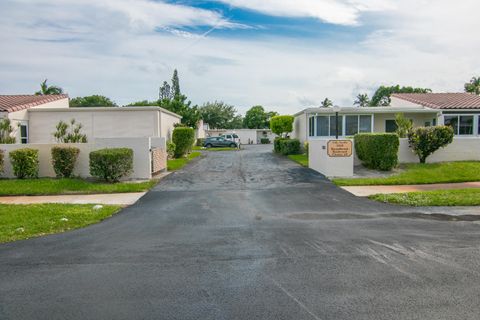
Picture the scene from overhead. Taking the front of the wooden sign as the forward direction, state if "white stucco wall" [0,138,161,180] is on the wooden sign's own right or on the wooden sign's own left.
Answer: on the wooden sign's own right

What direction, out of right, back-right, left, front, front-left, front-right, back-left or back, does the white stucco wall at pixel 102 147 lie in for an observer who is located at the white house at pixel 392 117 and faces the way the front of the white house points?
front-right

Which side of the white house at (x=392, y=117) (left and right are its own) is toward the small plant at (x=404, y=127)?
front

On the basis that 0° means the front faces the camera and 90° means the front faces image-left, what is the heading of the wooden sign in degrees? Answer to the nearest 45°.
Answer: approximately 0°

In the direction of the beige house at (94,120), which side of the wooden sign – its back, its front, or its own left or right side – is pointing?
right

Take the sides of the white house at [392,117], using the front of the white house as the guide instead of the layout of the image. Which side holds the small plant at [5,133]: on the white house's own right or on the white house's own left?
on the white house's own right

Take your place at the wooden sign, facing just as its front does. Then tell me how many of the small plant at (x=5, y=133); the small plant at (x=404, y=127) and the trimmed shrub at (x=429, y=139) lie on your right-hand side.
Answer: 1

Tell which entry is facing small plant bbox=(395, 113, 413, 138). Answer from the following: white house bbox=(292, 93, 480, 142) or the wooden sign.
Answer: the white house

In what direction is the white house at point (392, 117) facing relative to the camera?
toward the camera

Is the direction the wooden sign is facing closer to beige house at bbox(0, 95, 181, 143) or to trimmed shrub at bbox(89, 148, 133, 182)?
the trimmed shrub

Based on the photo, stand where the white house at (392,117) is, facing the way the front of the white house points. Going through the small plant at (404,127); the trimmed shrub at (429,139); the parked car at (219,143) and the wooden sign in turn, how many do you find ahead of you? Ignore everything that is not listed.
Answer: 3

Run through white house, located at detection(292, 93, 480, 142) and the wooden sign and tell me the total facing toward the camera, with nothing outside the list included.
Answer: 2

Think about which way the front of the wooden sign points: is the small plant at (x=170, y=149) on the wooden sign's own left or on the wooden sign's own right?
on the wooden sign's own right

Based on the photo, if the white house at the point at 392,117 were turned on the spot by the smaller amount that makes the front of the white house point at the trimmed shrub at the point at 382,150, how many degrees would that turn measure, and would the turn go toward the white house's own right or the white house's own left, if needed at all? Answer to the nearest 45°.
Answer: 0° — it already faces it

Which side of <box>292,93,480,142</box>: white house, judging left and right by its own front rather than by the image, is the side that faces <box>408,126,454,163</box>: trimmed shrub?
front

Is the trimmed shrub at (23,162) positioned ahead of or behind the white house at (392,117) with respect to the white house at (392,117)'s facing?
ahead

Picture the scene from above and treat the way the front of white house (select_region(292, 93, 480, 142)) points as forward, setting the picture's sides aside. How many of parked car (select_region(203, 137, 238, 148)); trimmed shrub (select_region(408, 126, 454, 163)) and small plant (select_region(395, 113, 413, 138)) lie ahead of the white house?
2
